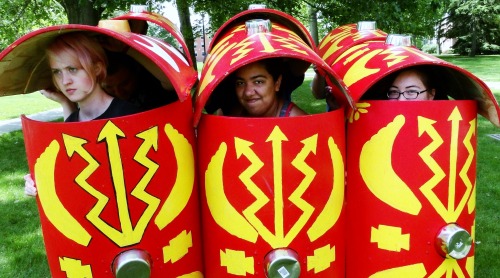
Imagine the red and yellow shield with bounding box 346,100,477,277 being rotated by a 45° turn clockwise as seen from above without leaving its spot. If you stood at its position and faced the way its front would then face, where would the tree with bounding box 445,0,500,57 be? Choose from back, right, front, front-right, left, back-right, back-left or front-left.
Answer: back

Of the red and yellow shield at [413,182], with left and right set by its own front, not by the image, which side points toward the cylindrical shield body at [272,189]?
right

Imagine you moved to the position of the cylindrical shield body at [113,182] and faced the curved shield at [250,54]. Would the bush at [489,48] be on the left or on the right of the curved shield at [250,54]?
left

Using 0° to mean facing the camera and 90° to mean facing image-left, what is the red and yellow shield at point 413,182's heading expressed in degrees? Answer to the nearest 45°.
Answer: approximately 315°

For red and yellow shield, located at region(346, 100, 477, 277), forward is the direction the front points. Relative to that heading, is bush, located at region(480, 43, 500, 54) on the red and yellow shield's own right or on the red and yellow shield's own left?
on the red and yellow shield's own left

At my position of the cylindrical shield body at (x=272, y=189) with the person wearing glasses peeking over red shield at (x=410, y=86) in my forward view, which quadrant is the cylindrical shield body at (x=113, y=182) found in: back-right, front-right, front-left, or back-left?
back-left
